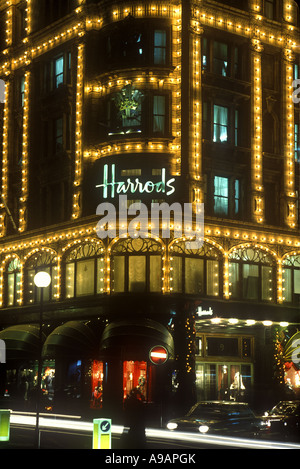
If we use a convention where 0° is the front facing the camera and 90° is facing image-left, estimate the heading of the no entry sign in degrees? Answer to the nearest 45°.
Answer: approximately 0°

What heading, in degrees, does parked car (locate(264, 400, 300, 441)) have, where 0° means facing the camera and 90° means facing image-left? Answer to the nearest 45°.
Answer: approximately 45°

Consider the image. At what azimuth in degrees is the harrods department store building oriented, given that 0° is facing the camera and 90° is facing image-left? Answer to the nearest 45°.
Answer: approximately 0°

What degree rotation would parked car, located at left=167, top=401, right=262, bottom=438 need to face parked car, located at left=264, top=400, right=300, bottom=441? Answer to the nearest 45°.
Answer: approximately 180°

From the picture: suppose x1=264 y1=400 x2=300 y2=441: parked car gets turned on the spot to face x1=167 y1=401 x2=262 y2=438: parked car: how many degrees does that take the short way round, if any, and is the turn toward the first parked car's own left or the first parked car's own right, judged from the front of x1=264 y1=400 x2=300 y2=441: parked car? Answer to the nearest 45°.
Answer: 0° — it already faces it

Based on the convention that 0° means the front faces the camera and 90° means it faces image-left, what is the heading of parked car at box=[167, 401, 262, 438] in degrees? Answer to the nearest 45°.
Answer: approximately 45°

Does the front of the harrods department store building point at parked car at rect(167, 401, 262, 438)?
yes

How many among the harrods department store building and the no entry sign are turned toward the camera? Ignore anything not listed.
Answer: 2
